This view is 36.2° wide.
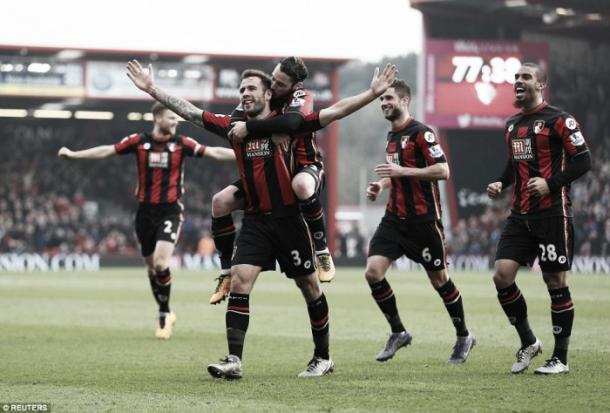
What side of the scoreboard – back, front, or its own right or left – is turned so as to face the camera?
front

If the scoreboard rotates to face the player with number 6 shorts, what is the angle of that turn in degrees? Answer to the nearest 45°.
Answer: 0° — it already faces them

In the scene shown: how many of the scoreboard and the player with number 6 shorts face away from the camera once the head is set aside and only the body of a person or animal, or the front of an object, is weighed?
0

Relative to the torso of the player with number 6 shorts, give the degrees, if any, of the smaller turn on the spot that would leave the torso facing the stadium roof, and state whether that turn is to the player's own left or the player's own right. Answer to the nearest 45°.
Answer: approximately 135° to the player's own right

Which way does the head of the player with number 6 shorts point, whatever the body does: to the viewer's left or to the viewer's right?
to the viewer's left

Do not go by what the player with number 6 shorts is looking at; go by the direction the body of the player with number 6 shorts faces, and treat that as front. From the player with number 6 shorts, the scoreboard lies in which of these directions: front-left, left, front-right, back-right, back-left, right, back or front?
back-right

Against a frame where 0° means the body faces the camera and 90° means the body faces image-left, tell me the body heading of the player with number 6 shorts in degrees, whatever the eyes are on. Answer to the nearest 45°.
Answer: approximately 45°
